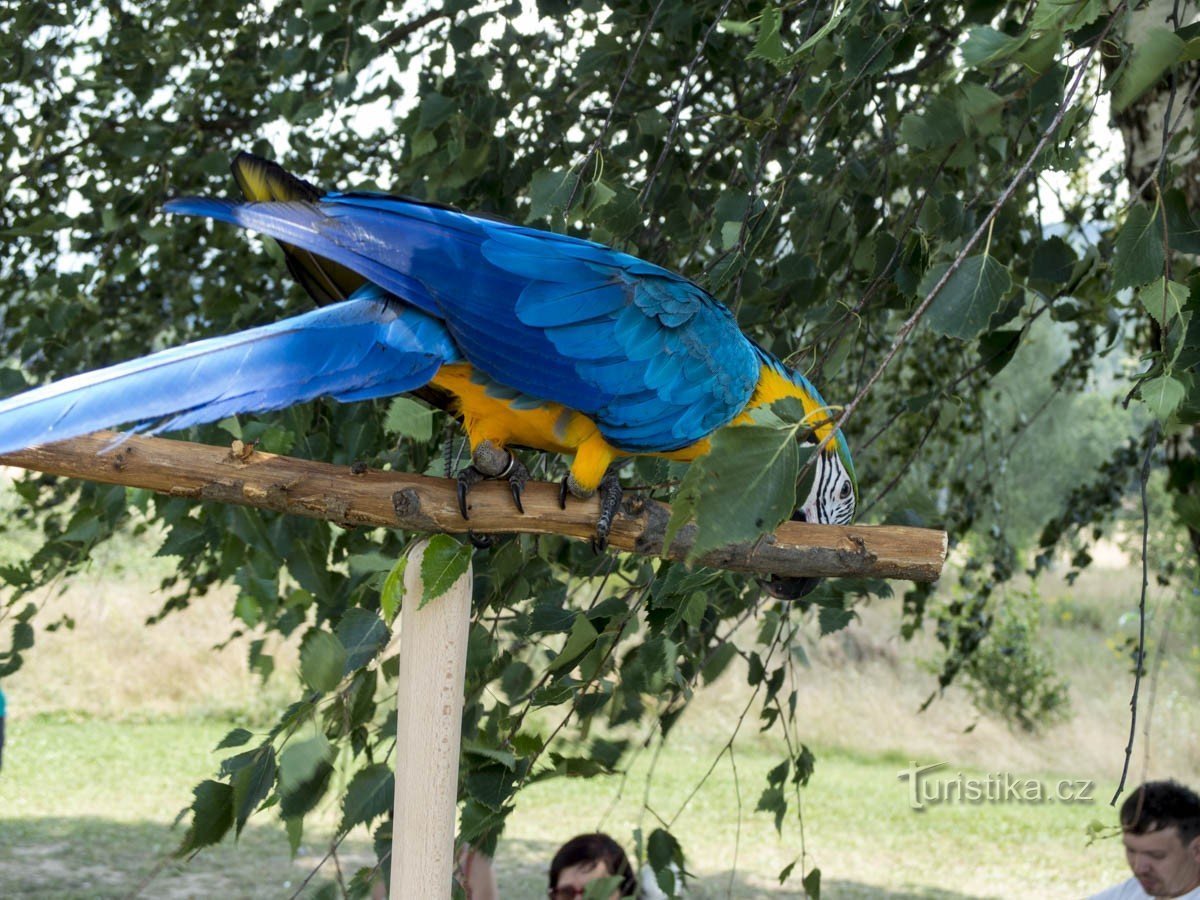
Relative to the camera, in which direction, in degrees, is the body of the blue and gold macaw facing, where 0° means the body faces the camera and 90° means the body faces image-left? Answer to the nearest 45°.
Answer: approximately 270°
